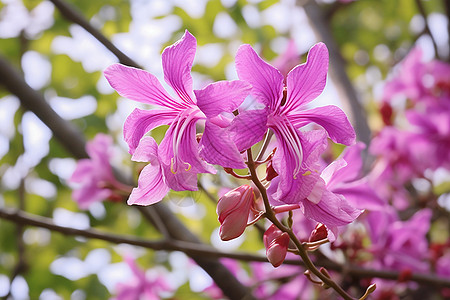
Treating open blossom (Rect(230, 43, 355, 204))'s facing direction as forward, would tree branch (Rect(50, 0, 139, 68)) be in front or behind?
behind

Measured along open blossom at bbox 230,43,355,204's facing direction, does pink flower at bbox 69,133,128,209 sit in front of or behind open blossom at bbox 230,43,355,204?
behind

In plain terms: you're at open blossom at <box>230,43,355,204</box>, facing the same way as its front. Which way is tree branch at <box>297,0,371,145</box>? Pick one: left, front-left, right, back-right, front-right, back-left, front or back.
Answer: back

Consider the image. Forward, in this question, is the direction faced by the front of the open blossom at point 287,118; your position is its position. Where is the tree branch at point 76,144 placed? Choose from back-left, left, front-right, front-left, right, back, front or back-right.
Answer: back-right

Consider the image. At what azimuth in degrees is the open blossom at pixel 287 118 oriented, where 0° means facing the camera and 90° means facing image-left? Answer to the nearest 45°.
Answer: approximately 0°
